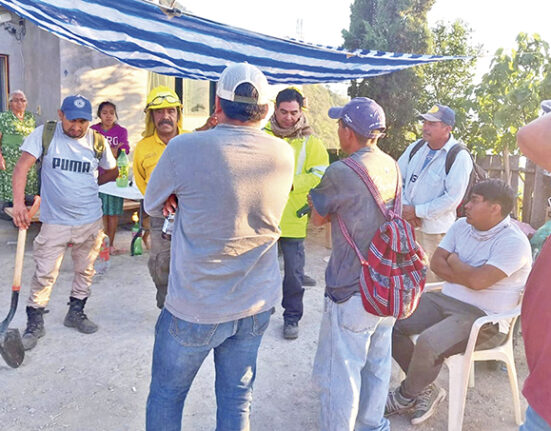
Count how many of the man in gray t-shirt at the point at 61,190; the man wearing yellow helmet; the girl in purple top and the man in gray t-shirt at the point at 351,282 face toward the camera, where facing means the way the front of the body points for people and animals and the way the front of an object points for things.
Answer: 3

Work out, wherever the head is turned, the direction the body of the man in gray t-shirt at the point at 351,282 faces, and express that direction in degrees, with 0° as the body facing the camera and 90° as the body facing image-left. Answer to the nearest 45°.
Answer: approximately 135°

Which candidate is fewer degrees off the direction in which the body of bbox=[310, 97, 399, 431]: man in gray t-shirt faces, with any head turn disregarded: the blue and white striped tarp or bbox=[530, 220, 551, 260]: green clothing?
the blue and white striped tarp

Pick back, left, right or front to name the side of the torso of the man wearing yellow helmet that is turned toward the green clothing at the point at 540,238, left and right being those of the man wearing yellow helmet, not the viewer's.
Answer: left

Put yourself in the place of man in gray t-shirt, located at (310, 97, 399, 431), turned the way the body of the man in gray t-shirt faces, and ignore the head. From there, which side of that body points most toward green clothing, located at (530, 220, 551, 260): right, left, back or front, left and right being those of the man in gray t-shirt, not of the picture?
right

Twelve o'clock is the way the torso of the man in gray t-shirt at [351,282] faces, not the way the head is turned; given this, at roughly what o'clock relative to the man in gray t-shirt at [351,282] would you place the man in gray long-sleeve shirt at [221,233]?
the man in gray long-sleeve shirt at [221,233] is roughly at 9 o'clock from the man in gray t-shirt at [351,282].

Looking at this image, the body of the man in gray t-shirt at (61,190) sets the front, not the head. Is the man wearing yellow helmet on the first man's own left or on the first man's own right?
on the first man's own left

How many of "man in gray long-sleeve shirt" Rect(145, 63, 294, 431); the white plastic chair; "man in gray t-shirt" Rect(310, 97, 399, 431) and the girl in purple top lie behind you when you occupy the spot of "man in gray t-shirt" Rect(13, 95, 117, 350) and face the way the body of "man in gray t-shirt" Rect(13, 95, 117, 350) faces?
1

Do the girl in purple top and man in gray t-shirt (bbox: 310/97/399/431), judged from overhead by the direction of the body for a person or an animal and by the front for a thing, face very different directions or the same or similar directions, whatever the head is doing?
very different directions

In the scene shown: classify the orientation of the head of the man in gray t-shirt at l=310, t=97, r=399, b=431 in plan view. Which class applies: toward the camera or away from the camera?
away from the camera

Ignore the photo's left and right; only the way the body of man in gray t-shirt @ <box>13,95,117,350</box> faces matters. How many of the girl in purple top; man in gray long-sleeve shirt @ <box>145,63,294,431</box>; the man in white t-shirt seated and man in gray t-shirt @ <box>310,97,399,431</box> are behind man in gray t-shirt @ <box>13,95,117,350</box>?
1

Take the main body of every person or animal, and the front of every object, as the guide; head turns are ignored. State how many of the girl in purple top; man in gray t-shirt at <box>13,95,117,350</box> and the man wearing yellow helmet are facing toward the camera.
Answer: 3
